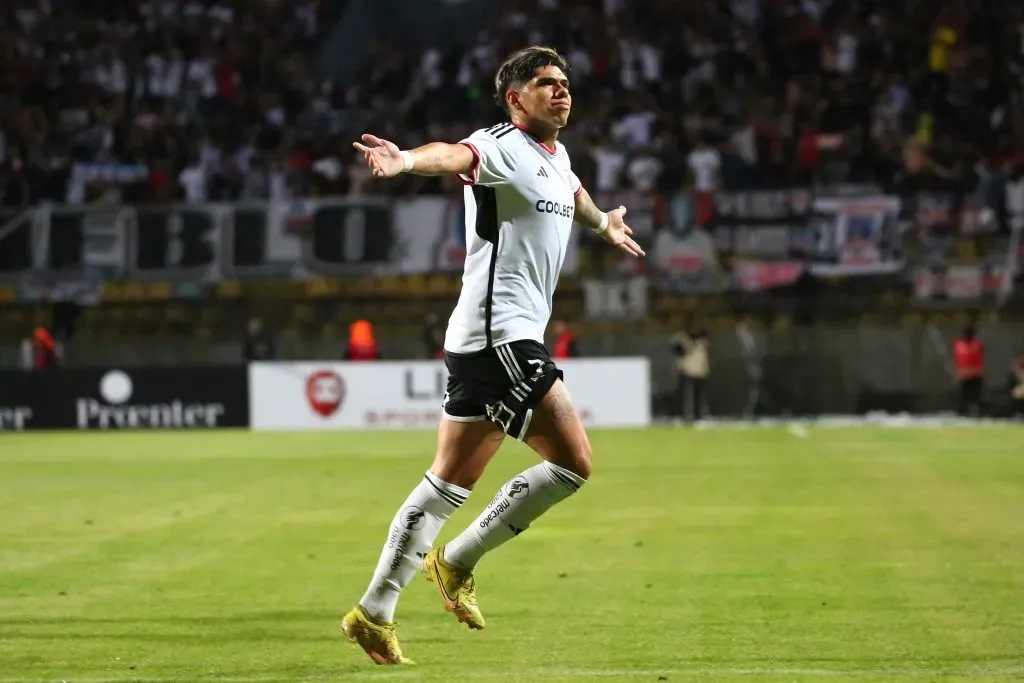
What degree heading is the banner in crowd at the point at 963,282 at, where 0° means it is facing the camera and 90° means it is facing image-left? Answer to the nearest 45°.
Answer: approximately 0°

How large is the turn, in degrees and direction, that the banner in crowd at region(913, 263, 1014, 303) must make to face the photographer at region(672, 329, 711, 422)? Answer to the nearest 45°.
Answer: approximately 90° to its right

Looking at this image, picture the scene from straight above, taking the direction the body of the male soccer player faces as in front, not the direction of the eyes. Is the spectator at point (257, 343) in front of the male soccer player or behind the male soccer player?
behind

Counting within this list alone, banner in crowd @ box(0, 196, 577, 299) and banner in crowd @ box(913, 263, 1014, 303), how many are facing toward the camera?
2

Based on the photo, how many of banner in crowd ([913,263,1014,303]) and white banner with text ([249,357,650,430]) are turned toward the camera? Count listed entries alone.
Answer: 2

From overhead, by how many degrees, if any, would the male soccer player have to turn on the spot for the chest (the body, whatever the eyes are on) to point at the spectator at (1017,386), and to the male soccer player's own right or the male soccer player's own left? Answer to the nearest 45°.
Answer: approximately 90° to the male soccer player's own left

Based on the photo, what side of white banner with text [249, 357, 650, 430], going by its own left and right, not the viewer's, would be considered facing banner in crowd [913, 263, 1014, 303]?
back

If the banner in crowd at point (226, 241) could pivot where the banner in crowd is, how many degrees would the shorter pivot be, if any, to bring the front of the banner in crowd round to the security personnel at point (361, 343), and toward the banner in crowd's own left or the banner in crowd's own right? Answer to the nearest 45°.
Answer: approximately 45° to the banner in crowd's own left

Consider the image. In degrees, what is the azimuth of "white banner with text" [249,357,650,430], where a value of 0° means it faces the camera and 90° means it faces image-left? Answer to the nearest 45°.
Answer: approximately 0°

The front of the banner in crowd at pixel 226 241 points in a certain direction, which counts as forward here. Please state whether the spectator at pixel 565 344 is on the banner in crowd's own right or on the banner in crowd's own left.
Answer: on the banner in crowd's own left

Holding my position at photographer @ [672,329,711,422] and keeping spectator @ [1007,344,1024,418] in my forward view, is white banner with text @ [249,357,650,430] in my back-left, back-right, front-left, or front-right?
back-right

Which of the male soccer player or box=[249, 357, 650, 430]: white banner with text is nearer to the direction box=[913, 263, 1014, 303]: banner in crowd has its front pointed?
the male soccer player

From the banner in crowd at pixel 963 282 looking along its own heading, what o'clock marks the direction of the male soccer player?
The male soccer player is roughly at 12 o'clock from the banner in crowd.
